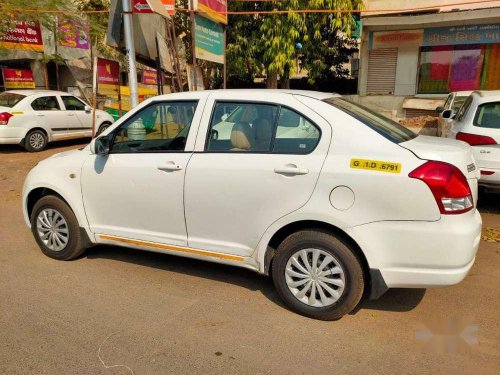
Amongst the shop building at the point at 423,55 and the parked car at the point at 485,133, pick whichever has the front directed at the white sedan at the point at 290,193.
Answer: the shop building

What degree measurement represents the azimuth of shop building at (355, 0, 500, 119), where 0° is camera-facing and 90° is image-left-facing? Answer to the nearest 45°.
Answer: approximately 0°

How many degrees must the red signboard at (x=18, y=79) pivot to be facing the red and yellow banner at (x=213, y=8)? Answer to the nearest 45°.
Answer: approximately 45° to its left

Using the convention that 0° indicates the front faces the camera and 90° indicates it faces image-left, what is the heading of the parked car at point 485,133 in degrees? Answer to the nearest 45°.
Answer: approximately 180°

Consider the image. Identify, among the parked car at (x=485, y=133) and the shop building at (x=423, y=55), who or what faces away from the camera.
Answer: the parked car

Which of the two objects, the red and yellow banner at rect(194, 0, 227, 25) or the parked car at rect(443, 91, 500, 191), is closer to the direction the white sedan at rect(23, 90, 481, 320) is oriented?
the red and yellow banner

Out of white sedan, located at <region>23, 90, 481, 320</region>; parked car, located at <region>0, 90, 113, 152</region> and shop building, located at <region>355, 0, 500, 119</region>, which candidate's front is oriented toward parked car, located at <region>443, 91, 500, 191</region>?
the shop building

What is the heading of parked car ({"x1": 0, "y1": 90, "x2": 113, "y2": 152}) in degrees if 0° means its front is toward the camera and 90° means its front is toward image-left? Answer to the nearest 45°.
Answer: approximately 225°

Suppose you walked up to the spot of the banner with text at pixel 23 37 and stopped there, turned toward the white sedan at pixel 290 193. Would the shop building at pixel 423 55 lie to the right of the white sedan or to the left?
left
